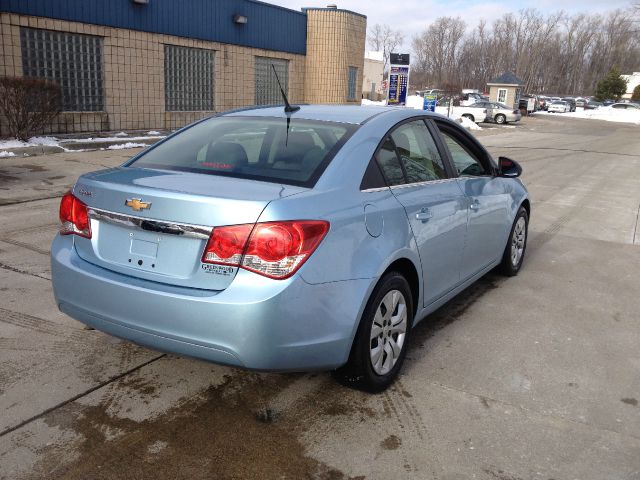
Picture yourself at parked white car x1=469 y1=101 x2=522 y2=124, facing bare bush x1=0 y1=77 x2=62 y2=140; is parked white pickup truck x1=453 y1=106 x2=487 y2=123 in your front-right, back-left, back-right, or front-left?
front-right

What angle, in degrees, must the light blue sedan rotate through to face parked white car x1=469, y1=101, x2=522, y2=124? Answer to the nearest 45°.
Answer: approximately 45° to its left

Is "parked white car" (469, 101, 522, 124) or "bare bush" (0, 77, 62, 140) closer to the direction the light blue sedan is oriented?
the parked white car

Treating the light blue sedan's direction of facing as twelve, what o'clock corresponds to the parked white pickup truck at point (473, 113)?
The parked white pickup truck is roughly at 11 o'clock from the light blue sedan.

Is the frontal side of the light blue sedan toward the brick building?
no

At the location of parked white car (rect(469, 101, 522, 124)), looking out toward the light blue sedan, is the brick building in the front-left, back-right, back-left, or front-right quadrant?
front-right

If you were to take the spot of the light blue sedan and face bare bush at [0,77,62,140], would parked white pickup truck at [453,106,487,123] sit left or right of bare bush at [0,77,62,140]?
right

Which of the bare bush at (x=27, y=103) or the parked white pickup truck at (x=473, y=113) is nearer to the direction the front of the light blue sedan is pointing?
the parked white pickup truck

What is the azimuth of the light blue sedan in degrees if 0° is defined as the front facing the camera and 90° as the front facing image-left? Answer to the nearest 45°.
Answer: approximately 225°

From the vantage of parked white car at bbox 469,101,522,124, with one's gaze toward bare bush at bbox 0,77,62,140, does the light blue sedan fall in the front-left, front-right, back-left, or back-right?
front-left

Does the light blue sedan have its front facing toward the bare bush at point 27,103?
no

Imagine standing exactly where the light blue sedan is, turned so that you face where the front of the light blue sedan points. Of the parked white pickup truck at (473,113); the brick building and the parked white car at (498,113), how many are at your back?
0
